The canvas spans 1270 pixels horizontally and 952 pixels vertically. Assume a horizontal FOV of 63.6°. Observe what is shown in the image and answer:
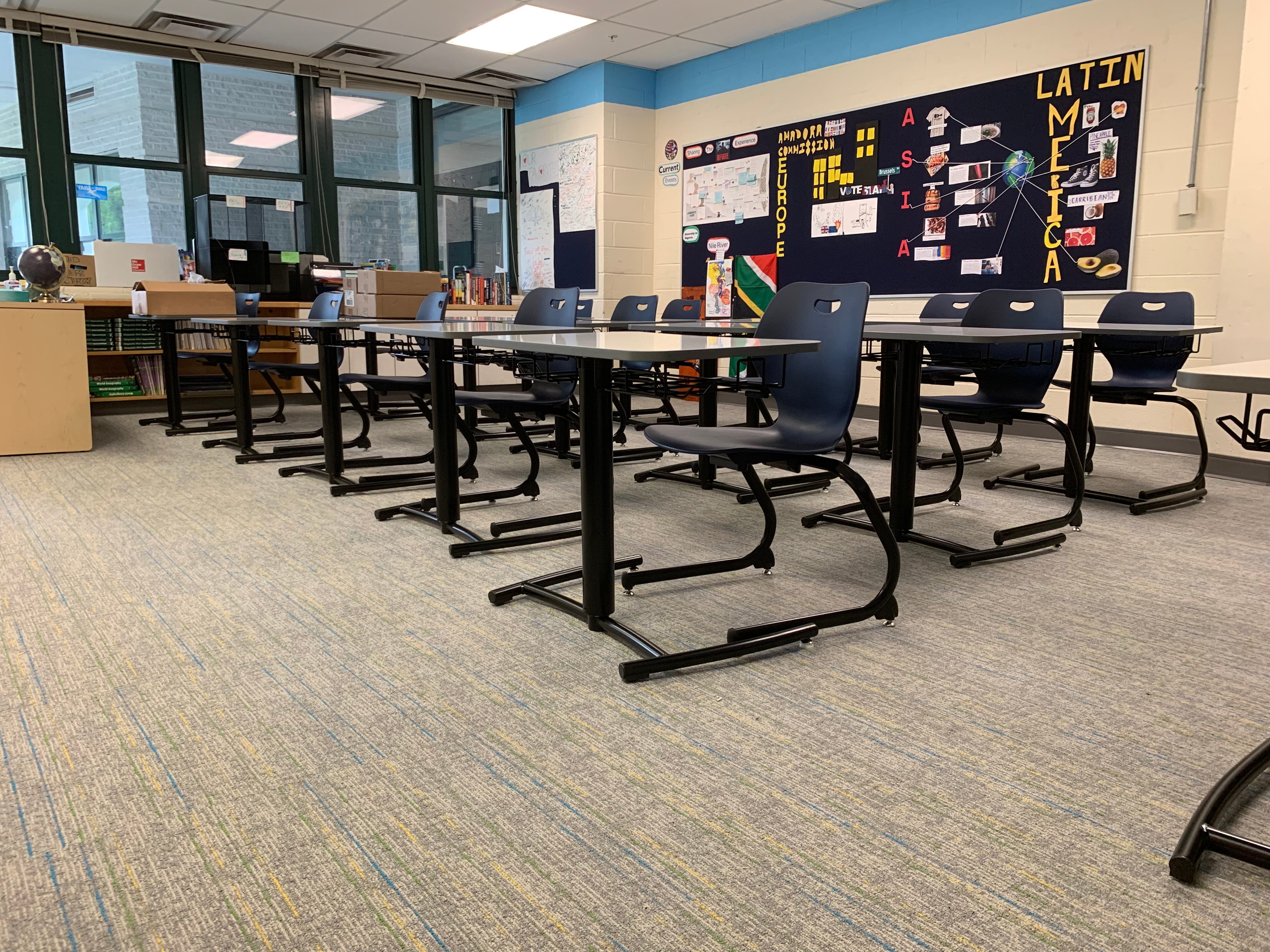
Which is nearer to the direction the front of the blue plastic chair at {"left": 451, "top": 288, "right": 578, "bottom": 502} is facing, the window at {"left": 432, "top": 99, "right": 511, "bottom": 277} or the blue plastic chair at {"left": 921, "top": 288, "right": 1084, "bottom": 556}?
the window

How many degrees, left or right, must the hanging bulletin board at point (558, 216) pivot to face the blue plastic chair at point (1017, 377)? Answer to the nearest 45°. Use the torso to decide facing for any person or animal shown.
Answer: approximately 45° to its left

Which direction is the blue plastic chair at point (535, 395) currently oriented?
to the viewer's left

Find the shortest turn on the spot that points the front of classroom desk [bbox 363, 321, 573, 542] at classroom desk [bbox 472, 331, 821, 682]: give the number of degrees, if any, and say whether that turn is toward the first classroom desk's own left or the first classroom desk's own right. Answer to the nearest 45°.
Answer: approximately 135° to the first classroom desk's own right

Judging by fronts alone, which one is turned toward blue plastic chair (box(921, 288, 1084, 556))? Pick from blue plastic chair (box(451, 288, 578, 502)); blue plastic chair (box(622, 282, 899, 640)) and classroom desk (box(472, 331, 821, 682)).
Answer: the classroom desk

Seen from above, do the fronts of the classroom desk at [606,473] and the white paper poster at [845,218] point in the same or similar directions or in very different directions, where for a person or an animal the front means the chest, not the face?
very different directions

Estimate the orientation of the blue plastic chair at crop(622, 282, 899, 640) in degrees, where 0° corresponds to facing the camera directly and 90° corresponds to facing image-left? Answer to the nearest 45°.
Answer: approximately 45°

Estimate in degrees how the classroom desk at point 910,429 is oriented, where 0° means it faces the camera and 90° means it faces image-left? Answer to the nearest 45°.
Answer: approximately 225°

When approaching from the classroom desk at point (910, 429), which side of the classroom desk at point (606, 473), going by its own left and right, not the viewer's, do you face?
front

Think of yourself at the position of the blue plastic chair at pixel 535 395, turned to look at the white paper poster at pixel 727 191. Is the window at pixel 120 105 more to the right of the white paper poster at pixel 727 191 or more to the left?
left

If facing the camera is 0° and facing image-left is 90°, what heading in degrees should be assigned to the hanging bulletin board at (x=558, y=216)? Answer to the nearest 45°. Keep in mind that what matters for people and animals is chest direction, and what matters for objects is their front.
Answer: approximately 45°

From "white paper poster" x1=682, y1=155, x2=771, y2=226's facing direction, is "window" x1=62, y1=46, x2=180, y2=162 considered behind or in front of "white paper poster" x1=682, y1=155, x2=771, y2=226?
in front

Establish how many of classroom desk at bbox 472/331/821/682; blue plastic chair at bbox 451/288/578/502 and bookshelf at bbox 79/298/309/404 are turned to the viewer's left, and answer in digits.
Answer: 1

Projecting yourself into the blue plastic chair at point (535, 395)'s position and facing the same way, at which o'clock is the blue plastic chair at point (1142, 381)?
the blue plastic chair at point (1142, 381) is roughly at 6 o'clock from the blue plastic chair at point (535, 395).

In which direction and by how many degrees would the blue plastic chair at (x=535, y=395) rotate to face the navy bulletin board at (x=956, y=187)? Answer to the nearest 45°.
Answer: approximately 135° to its right

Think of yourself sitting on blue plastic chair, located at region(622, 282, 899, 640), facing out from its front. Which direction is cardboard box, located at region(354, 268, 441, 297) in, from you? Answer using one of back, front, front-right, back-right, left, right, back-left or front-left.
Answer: right
